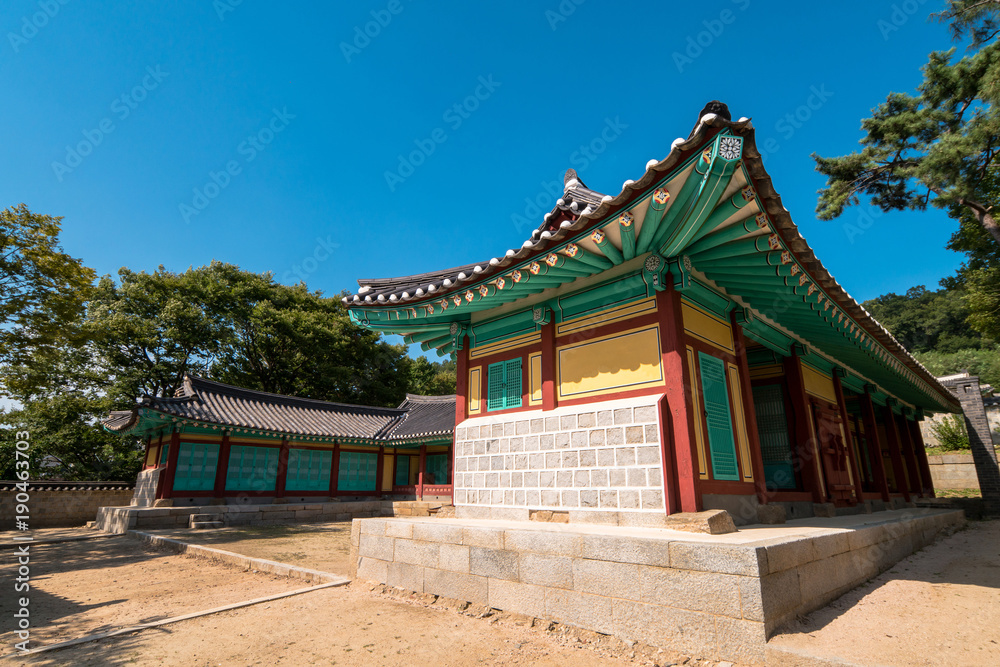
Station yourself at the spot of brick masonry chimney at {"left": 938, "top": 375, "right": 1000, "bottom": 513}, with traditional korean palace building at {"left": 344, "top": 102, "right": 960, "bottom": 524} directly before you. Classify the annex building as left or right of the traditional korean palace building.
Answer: right

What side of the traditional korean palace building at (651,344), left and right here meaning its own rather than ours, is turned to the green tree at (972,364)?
left

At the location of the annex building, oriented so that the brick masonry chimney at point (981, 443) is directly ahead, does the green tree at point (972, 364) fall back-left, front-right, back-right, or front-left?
front-left

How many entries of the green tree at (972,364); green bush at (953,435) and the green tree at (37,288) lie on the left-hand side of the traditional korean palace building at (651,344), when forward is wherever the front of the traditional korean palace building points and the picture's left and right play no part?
2

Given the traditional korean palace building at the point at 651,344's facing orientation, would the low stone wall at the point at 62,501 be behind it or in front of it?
behind

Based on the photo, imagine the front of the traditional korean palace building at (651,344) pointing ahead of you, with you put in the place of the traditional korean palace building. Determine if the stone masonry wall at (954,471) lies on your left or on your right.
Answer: on your left

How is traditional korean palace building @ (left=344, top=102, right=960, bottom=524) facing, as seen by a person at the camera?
facing the viewer and to the right of the viewer

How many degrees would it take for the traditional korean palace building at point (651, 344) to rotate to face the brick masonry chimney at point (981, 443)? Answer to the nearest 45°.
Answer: approximately 90° to its left

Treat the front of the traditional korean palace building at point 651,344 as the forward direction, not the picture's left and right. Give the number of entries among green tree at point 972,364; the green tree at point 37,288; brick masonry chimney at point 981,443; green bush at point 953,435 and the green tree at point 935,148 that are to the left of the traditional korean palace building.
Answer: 4

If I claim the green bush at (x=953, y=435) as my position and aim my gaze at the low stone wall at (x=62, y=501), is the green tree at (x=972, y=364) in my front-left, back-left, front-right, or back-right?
back-right

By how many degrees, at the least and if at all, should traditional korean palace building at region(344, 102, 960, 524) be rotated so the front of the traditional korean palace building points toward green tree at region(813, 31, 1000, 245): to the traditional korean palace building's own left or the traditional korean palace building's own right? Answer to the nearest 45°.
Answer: approximately 90° to the traditional korean palace building's own left

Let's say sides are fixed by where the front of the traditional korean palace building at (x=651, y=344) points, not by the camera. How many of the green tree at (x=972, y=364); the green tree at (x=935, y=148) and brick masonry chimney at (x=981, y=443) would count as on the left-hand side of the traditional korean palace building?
3

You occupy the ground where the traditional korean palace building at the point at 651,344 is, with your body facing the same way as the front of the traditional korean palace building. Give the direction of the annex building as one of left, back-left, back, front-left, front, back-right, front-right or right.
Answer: back
